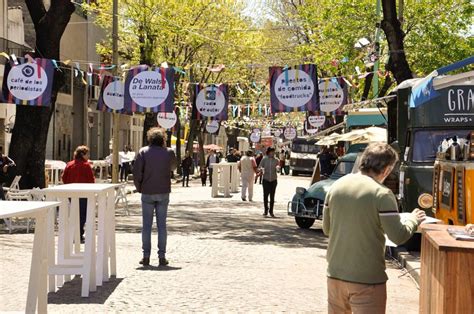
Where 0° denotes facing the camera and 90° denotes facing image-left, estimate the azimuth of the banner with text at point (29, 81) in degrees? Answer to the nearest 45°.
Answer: approximately 0°

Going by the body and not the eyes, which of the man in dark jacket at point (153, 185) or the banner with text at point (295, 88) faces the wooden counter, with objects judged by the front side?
the banner with text

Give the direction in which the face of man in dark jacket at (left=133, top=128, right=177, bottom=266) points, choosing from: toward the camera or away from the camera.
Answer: away from the camera

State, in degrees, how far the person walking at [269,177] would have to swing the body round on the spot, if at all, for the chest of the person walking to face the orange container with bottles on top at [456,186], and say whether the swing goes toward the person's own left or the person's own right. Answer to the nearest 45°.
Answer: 0° — they already face it

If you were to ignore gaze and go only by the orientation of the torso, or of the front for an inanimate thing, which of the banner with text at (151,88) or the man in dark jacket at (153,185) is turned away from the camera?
the man in dark jacket

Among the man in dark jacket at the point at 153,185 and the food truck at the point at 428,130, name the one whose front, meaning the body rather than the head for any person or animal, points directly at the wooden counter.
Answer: the food truck

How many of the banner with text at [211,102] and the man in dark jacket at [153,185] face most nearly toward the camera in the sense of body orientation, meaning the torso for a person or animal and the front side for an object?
1

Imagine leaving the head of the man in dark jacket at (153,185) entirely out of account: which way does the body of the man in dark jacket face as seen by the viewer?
away from the camera

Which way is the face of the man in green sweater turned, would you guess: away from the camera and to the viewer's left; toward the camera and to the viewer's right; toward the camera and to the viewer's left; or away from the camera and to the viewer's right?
away from the camera and to the viewer's right
